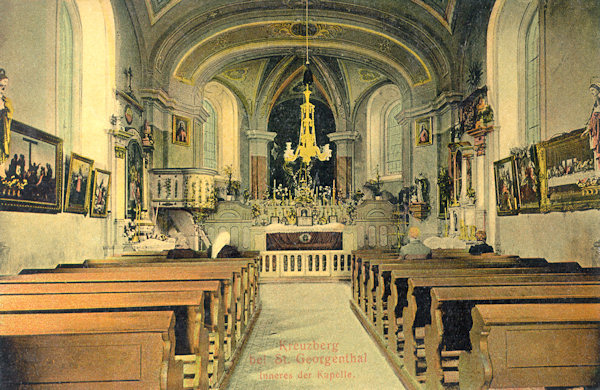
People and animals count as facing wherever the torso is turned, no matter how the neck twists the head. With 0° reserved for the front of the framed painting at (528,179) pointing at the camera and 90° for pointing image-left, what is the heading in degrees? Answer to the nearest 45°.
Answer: approximately 45°

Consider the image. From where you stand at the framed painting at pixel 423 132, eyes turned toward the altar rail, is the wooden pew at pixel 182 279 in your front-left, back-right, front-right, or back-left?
front-left

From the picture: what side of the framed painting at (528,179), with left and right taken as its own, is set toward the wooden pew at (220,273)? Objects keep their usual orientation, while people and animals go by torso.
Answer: front

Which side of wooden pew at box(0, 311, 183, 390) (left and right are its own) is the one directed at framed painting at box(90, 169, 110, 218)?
front

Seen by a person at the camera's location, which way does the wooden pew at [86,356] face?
facing away from the viewer

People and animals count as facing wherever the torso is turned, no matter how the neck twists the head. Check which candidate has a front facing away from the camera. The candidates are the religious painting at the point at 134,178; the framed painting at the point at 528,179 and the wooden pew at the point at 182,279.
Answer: the wooden pew

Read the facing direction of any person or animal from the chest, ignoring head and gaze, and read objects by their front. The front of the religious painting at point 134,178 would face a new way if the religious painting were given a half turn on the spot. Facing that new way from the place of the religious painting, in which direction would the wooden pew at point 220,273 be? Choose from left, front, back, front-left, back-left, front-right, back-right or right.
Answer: back-left

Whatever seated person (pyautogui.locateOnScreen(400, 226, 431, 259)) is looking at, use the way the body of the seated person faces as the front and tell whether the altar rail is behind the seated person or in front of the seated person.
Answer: in front

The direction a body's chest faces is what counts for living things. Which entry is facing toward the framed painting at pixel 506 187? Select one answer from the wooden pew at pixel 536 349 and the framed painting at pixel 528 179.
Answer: the wooden pew

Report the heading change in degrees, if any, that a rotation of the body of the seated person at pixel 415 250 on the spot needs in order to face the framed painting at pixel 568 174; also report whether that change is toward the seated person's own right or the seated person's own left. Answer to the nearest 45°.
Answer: approximately 90° to the seated person's own right

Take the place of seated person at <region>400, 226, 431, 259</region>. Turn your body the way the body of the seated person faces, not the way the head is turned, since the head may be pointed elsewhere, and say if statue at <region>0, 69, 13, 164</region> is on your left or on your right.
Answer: on your left

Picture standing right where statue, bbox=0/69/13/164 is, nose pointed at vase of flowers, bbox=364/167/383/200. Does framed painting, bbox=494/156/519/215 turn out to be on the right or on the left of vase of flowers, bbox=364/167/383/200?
right

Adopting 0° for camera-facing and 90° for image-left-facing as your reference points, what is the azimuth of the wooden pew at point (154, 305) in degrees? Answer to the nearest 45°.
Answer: approximately 180°

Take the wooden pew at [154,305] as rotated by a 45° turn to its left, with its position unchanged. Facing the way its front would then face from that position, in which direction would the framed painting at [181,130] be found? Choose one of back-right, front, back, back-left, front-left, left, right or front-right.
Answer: front-right

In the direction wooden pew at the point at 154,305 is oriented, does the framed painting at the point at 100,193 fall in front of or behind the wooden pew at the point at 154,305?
in front

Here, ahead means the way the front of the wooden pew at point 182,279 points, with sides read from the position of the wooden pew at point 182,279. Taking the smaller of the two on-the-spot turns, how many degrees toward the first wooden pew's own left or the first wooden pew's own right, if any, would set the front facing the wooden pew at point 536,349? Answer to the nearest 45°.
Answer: approximately 135° to the first wooden pew's own right
